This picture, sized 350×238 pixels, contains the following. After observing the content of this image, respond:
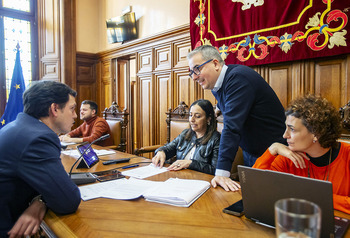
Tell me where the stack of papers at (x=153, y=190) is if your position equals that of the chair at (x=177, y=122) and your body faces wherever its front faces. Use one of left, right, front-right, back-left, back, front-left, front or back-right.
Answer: front-left

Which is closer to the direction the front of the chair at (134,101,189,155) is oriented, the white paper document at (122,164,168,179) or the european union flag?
the white paper document

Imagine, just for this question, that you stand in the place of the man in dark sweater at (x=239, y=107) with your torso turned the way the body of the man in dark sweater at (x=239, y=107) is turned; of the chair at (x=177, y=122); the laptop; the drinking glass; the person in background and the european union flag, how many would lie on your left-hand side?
2

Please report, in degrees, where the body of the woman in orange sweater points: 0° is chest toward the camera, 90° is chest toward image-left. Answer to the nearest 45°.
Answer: approximately 45°

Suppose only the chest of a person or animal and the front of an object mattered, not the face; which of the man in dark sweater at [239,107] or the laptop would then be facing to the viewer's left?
the man in dark sweater

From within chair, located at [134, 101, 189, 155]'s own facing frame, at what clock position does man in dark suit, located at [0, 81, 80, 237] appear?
The man in dark suit is roughly at 11 o'clock from the chair.

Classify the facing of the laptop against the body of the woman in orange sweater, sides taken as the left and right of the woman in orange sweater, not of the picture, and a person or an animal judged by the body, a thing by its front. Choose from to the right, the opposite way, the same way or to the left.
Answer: the opposite way

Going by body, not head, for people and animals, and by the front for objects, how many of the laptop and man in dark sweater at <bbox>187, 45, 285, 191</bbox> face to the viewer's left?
1

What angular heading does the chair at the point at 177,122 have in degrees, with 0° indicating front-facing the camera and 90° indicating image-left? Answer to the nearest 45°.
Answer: approximately 45°

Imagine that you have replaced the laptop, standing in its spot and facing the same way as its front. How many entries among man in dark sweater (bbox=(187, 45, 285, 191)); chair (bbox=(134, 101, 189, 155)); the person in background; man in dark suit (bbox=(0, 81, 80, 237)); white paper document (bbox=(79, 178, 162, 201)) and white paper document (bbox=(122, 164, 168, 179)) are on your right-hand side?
0

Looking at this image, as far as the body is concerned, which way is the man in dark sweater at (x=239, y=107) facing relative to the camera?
to the viewer's left

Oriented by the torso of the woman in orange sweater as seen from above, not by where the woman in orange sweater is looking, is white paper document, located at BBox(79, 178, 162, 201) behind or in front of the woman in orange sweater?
in front

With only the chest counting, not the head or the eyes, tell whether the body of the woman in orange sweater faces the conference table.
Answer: yes
